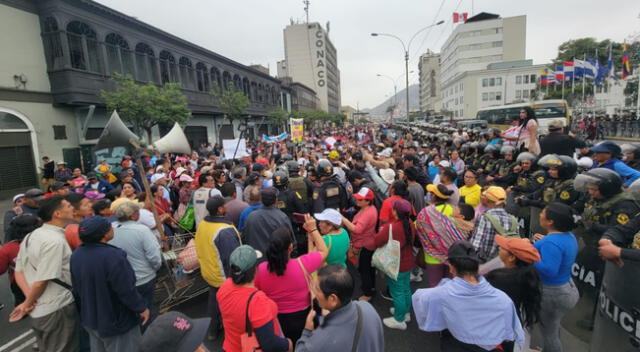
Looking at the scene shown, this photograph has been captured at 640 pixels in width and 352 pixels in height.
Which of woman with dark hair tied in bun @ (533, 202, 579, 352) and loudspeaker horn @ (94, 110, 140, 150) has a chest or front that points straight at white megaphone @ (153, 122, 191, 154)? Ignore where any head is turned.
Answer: the woman with dark hair tied in bun

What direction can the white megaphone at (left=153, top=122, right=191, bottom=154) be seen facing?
to the viewer's right

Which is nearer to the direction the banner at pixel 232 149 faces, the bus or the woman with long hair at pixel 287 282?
the woman with long hair

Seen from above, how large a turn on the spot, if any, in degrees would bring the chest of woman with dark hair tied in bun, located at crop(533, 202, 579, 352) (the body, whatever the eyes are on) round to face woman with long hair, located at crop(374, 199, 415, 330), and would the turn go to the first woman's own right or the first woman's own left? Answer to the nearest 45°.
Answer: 0° — they already face them

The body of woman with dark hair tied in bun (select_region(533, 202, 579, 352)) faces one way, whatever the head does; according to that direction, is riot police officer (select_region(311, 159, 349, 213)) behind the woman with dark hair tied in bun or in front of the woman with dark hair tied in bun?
in front

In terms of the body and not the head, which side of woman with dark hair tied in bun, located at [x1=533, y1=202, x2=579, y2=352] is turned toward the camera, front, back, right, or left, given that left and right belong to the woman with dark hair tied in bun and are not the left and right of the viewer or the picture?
left

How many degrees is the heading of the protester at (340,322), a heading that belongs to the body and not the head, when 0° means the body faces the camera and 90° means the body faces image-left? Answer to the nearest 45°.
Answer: approximately 135°

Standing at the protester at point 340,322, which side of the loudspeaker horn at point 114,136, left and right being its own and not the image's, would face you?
left

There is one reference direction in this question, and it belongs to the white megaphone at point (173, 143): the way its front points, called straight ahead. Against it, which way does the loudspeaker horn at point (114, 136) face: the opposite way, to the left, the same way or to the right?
the opposite way

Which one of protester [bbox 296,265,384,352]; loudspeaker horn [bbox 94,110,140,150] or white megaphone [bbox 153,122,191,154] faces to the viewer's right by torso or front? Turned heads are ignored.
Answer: the white megaphone

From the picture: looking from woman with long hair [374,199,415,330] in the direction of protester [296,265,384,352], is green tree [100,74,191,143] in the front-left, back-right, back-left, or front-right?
back-right

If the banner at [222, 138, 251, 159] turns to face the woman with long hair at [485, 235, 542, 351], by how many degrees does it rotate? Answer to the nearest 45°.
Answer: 0° — it already faces them

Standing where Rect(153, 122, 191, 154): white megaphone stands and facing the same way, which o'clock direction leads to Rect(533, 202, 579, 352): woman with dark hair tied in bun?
The woman with dark hair tied in bun is roughly at 2 o'clock from the white megaphone.

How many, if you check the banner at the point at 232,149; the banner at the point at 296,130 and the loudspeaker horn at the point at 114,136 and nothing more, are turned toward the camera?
2

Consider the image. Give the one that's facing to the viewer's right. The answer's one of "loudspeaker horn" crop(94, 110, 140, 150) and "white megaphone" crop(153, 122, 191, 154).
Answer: the white megaphone
